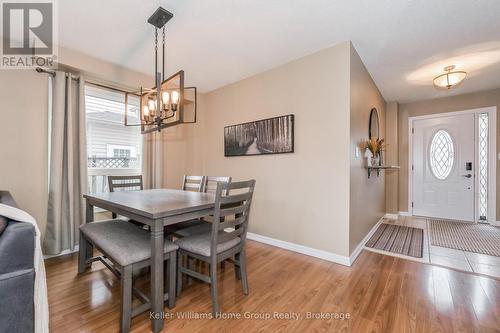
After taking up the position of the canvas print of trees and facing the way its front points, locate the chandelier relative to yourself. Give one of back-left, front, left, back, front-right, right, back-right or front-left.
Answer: front

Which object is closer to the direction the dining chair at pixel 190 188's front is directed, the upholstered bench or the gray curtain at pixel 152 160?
the upholstered bench

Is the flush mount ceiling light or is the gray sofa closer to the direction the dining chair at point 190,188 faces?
the gray sofa

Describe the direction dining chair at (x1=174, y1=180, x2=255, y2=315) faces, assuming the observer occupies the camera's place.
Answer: facing away from the viewer and to the left of the viewer

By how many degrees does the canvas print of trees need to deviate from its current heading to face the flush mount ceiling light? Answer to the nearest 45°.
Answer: approximately 135° to its left

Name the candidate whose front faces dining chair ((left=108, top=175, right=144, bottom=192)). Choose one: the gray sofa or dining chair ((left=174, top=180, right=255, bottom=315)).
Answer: dining chair ((left=174, top=180, right=255, bottom=315))

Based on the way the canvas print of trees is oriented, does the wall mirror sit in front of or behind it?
behind

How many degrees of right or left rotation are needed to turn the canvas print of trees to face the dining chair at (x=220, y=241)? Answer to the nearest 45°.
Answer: approximately 45° to its left

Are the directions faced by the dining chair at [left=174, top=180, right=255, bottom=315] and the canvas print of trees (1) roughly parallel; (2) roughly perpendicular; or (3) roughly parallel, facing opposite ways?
roughly perpendicular

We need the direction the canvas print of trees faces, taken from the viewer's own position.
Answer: facing the viewer and to the left of the viewer

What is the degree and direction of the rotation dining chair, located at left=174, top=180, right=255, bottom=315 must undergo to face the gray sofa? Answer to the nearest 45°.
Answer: approximately 90° to its left

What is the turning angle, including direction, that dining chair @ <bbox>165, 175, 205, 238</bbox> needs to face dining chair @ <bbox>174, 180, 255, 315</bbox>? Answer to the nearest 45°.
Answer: approximately 45° to its left
